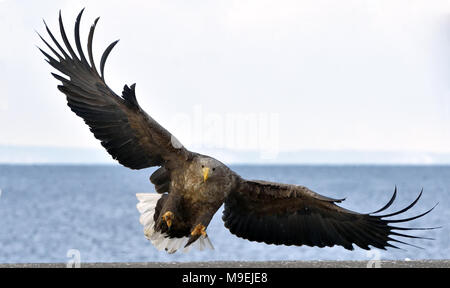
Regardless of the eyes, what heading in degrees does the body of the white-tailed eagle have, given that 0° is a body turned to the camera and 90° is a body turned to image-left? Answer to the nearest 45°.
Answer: approximately 0°
